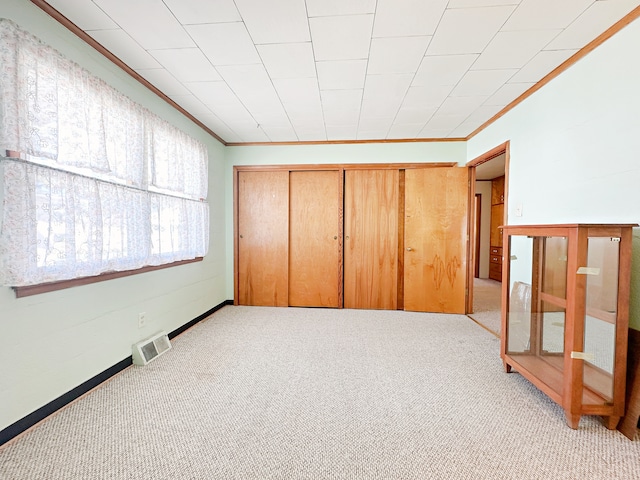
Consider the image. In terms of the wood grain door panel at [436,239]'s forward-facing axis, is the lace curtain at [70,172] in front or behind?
in front

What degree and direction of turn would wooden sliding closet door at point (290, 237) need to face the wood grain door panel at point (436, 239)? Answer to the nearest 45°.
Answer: approximately 90° to its left

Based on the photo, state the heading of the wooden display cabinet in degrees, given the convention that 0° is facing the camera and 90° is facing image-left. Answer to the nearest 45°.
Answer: approximately 45°

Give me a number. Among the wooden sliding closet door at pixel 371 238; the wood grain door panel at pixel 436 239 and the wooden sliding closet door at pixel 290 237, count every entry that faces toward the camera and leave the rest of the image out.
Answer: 3

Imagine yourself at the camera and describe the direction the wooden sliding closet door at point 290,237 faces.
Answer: facing the viewer

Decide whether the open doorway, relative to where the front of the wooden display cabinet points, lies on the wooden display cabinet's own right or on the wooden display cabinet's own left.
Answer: on the wooden display cabinet's own right

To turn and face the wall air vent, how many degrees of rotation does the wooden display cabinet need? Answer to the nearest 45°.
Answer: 0° — it already faces it

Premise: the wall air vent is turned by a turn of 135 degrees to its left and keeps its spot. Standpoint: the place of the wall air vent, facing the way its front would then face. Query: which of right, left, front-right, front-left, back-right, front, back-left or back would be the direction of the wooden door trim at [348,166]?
right

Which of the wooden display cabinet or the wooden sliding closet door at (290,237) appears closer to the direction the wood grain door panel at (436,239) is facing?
the wooden display cabinet

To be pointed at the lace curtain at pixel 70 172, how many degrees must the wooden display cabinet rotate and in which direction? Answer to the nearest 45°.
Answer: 0° — it already faces it

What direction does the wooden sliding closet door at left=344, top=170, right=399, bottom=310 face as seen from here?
toward the camera

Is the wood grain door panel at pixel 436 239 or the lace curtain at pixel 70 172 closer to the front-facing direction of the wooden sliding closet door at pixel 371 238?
the lace curtain

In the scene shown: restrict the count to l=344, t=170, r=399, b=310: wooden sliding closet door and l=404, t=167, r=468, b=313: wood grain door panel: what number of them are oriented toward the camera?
2

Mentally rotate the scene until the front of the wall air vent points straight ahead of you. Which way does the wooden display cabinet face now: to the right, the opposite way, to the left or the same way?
the opposite way

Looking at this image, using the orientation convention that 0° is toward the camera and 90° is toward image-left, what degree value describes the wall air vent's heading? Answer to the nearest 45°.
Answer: approximately 315°

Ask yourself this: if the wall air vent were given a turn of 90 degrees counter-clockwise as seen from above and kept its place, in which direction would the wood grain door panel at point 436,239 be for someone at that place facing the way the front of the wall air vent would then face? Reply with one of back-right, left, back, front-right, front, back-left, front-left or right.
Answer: front-right
